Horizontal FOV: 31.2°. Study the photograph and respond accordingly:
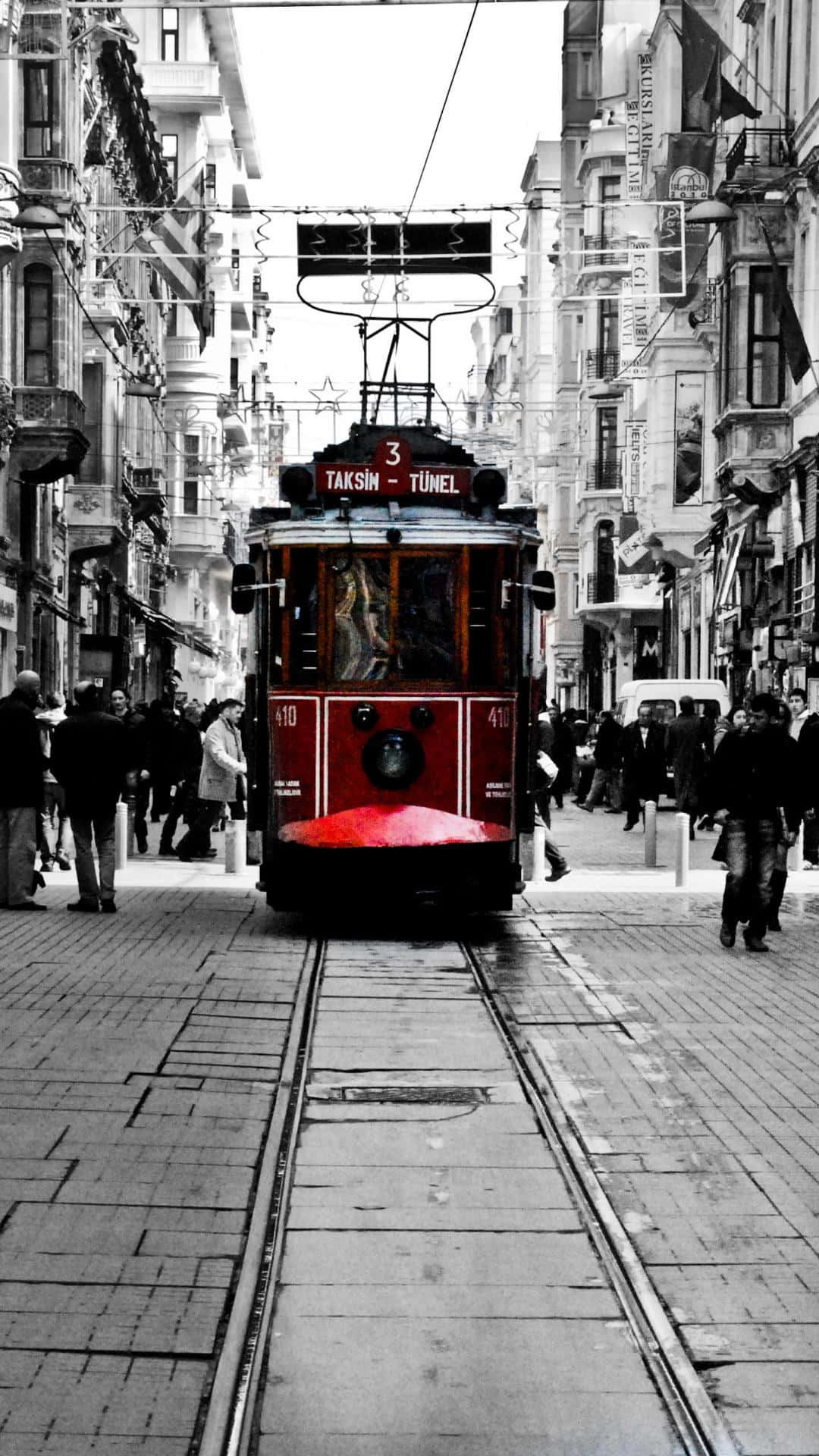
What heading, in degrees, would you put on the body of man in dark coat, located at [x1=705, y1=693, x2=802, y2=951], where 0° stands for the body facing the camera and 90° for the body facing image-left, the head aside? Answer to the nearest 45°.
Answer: approximately 0°

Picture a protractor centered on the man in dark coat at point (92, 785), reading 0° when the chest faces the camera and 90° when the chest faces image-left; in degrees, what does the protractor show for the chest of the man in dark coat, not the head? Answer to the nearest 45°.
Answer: approximately 180°

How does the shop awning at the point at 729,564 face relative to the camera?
to the viewer's left

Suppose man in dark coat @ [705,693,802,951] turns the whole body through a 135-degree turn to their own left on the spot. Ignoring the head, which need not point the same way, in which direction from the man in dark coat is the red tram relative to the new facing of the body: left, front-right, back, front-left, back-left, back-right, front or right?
back-left

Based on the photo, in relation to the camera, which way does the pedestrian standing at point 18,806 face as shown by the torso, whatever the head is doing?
to the viewer's right
